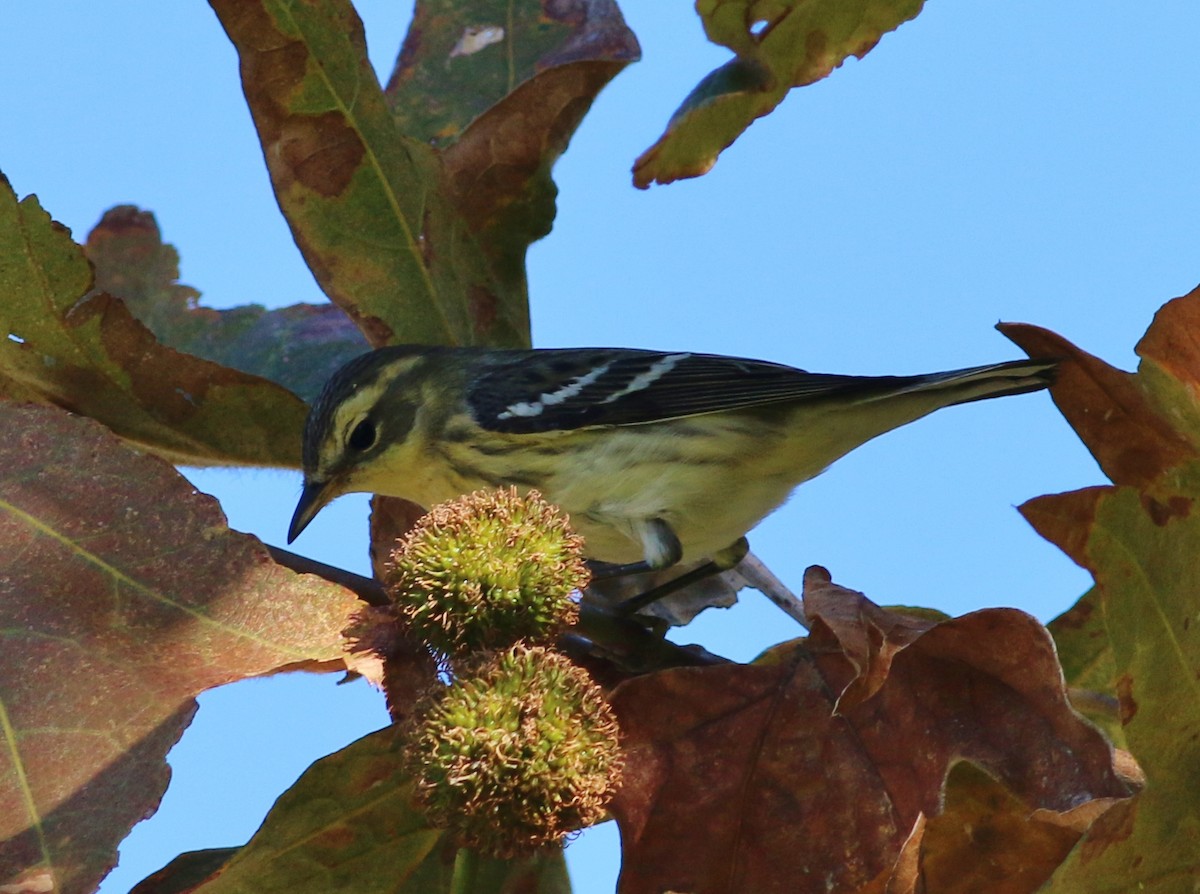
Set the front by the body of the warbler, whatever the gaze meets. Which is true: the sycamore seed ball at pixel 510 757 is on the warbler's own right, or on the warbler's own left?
on the warbler's own left

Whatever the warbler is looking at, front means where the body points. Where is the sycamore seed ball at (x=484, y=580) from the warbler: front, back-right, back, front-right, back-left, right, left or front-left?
left

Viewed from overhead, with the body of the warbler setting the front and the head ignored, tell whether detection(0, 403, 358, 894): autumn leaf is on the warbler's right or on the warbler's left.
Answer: on the warbler's left

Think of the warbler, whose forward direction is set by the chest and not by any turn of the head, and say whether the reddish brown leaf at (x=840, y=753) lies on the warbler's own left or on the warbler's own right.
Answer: on the warbler's own left

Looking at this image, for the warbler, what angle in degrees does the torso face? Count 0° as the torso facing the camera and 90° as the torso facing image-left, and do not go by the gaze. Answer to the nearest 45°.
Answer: approximately 90°
